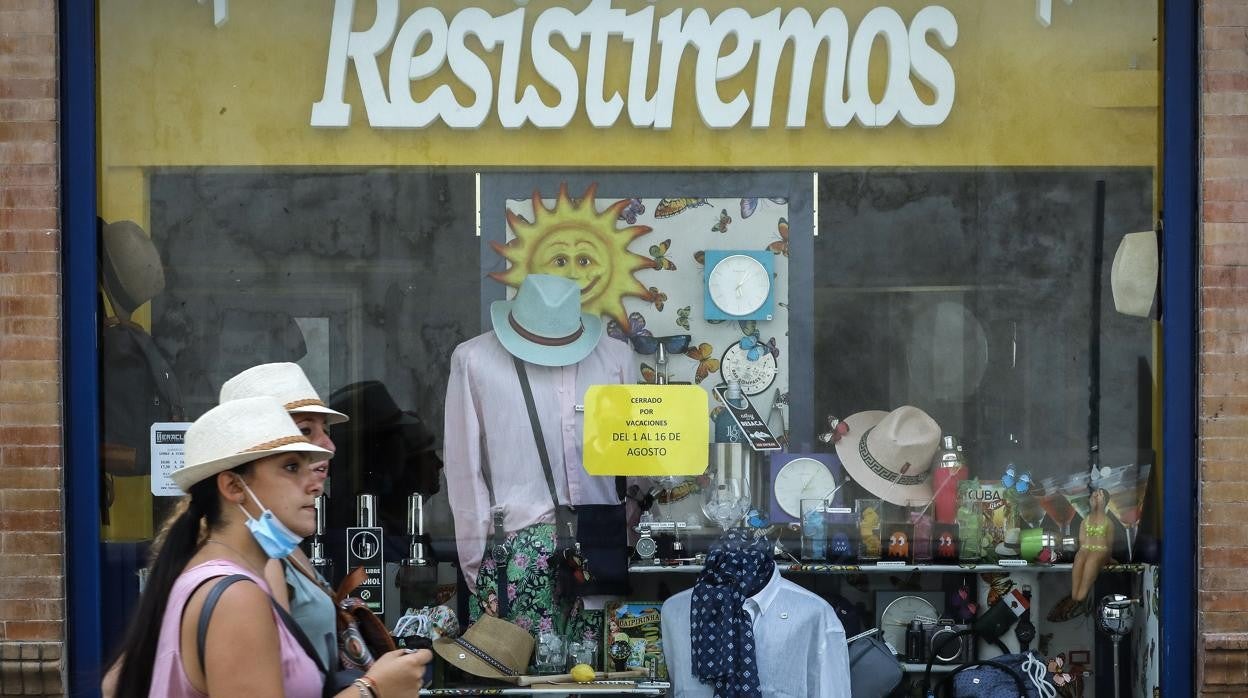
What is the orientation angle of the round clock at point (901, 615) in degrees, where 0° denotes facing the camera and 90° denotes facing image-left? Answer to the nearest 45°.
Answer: approximately 0°

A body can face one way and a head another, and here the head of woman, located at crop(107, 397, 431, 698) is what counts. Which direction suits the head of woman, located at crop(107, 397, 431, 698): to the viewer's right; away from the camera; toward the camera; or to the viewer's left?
to the viewer's right

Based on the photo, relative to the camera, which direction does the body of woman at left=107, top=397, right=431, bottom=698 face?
to the viewer's right
